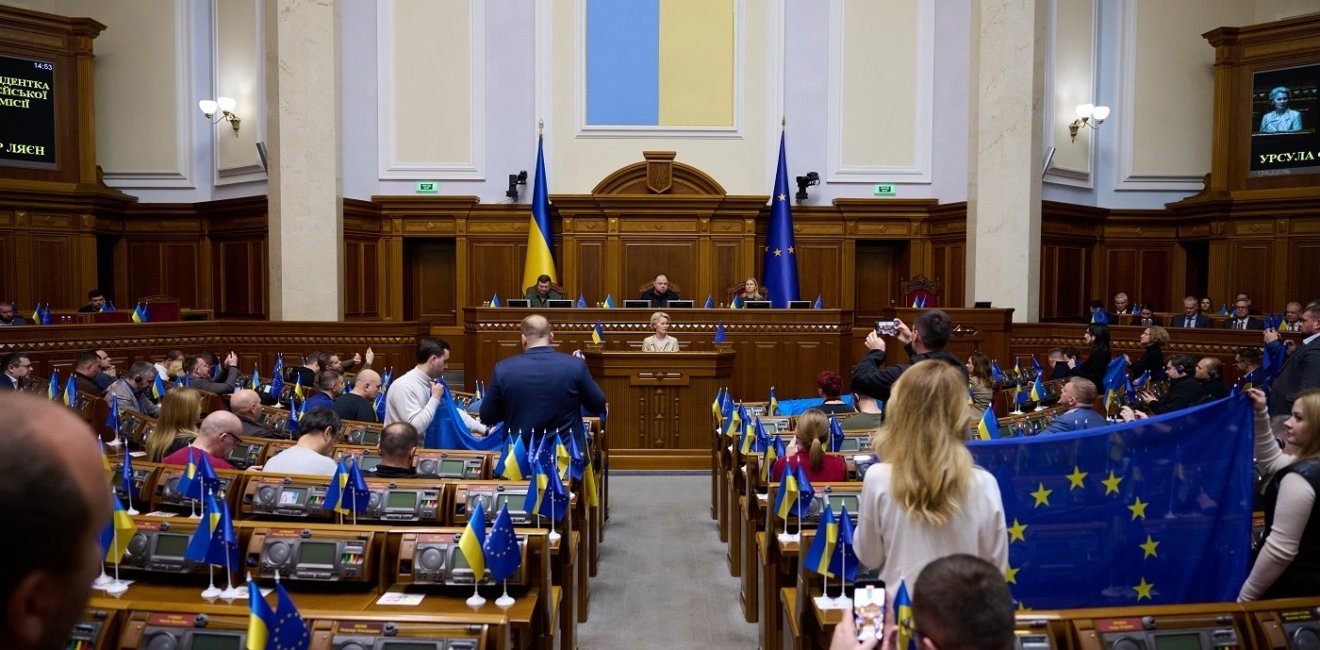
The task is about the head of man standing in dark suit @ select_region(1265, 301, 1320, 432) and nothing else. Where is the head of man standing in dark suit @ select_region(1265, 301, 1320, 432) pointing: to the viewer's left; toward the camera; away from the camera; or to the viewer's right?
to the viewer's left

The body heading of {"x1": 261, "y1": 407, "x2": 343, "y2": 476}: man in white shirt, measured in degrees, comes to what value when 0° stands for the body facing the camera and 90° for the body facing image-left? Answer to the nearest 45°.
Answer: approximately 225°

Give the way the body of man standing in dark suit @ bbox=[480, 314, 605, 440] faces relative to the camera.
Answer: away from the camera

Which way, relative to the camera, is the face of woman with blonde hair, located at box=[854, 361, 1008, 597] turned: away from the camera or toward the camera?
away from the camera

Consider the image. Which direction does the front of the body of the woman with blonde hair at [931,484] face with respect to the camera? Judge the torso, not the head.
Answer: away from the camera

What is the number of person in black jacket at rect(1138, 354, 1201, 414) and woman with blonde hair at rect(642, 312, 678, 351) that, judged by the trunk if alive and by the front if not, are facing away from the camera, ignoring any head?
0

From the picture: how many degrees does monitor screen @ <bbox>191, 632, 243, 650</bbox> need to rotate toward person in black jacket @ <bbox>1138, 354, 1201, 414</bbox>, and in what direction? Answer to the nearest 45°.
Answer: approximately 90° to its left

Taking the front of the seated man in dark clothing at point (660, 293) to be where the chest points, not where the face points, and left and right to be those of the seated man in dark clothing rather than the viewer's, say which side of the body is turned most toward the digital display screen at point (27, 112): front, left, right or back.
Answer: right

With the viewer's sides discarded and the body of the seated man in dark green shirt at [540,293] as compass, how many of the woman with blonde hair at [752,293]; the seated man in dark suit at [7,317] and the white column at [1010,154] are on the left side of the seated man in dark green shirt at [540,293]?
2

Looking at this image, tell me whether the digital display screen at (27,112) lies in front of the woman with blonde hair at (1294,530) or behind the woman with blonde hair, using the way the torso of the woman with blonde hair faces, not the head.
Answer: in front

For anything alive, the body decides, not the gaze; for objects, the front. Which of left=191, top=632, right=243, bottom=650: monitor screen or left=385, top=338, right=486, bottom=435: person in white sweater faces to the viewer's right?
the person in white sweater

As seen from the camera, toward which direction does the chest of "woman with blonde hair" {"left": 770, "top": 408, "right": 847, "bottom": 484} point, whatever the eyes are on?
away from the camera

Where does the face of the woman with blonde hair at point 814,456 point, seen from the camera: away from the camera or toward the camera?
away from the camera

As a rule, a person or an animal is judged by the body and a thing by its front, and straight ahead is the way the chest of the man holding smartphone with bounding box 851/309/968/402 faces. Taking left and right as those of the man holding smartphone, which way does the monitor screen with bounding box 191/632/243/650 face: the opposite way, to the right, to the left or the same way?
the opposite way

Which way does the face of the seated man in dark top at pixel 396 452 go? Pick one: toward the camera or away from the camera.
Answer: away from the camera
